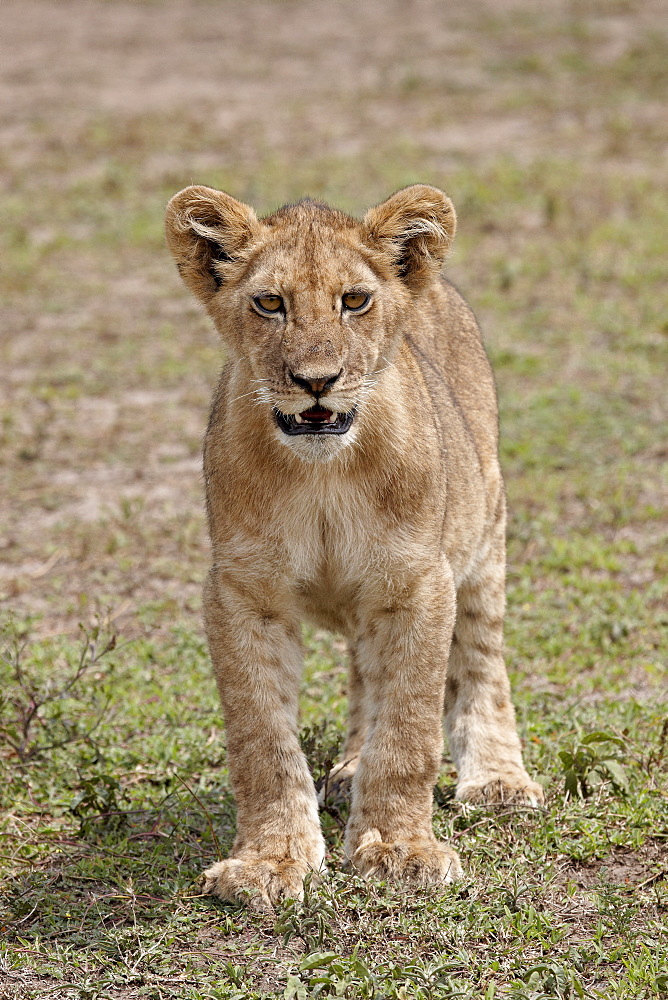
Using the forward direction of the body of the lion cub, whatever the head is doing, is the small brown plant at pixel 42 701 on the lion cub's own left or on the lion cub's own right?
on the lion cub's own right

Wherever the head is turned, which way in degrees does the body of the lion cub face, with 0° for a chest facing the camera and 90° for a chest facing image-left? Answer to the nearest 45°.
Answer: approximately 0°

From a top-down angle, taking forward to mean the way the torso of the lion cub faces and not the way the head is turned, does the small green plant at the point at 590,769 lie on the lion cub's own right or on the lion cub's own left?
on the lion cub's own left
